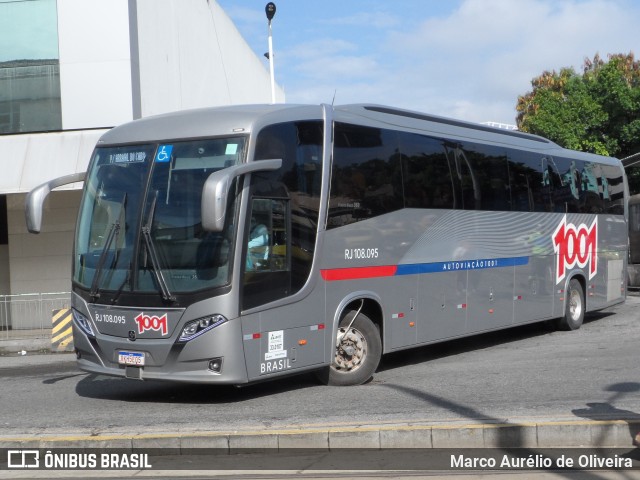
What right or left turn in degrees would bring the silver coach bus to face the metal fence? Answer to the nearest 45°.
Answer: approximately 90° to its right

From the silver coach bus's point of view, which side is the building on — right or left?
on its right

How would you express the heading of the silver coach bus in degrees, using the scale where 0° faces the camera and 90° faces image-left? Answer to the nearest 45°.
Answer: approximately 45°

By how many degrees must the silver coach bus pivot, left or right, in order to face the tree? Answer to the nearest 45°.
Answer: approximately 180°
